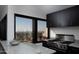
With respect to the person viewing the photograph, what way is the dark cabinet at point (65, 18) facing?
facing the viewer and to the left of the viewer
